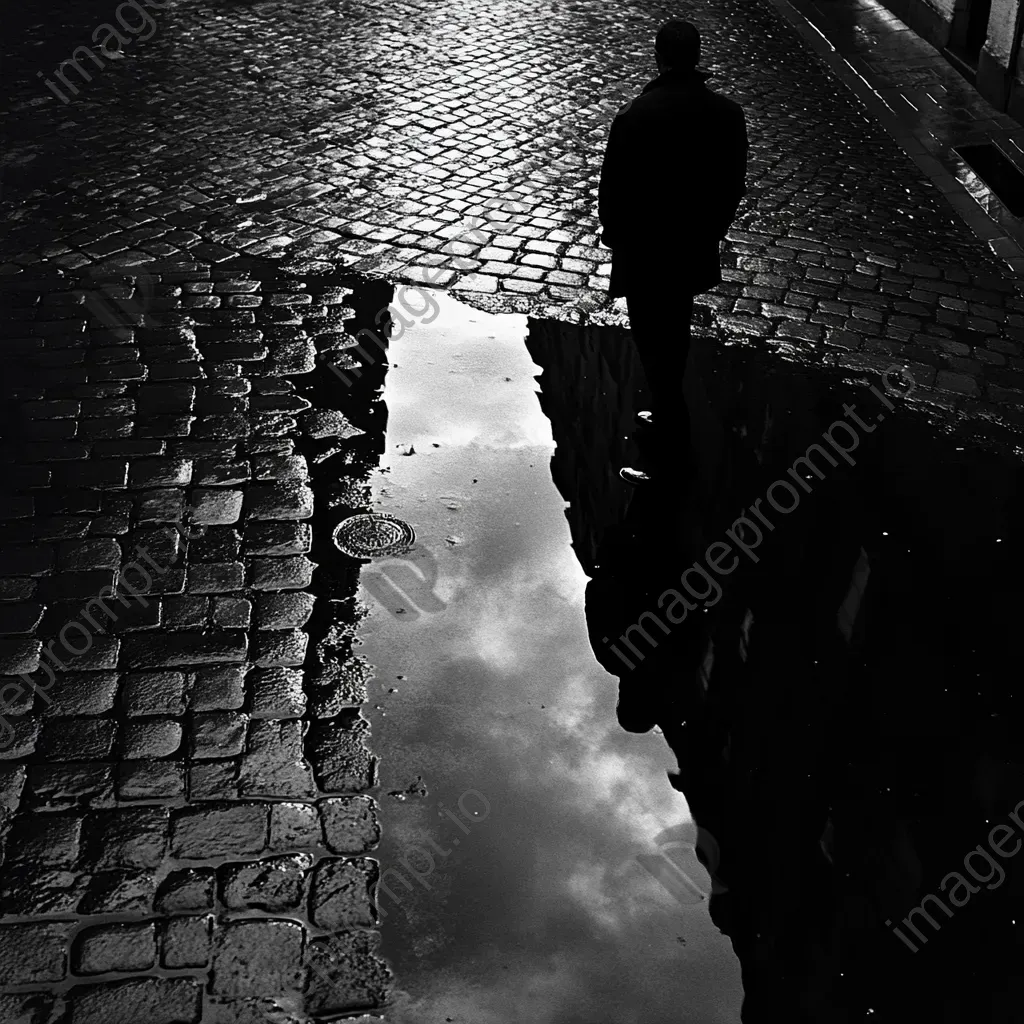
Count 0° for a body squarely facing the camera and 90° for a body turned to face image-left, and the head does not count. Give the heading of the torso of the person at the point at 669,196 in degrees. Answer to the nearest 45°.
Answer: approximately 180°

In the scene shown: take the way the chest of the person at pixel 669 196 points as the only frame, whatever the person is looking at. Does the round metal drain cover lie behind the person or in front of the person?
behind
